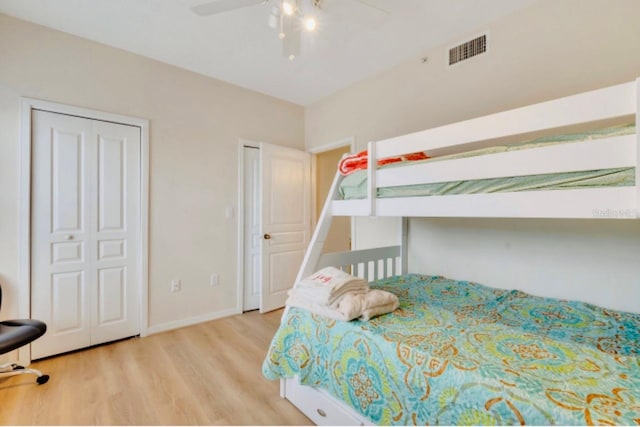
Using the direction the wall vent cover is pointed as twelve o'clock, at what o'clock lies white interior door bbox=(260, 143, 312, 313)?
The white interior door is roughly at 2 o'clock from the wall vent cover.

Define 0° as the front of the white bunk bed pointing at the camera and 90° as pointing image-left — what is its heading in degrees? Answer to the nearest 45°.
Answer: approximately 45°

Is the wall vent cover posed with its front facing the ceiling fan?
yes

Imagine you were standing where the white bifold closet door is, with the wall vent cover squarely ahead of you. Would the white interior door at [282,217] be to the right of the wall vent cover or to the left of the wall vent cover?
left
